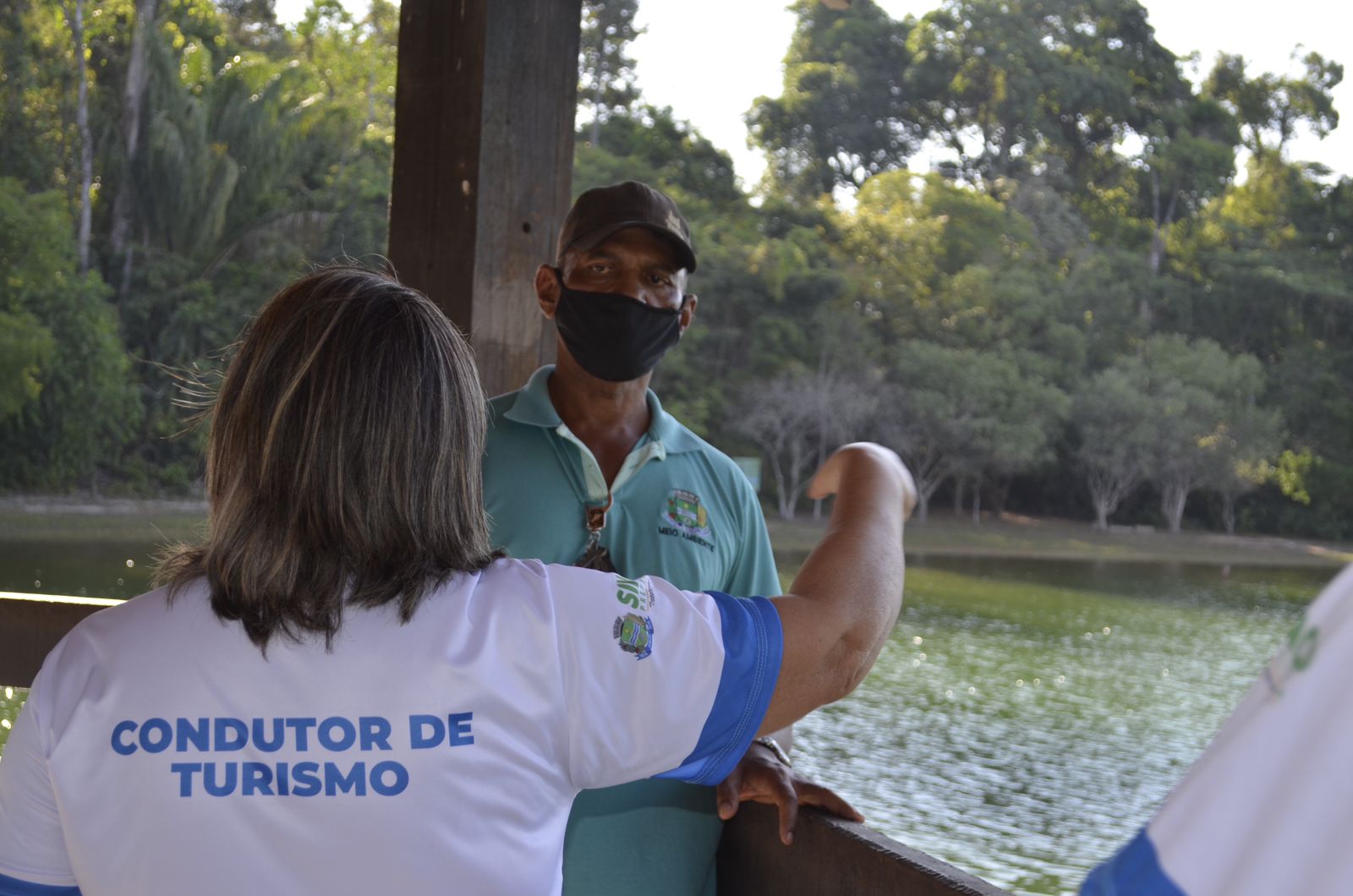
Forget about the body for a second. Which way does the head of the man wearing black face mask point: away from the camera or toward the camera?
toward the camera

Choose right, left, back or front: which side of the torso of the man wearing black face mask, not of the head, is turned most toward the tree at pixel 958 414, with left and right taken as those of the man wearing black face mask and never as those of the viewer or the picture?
back

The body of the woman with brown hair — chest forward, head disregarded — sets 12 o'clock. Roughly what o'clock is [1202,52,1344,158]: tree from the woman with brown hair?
The tree is roughly at 1 o'clock from the woman with brown hair.

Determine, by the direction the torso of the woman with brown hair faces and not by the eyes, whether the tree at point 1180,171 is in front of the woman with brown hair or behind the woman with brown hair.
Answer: in front

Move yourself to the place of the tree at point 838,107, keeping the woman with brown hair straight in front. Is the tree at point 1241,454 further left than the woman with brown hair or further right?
left

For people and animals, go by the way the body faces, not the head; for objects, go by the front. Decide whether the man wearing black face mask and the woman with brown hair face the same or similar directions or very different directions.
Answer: very different directions

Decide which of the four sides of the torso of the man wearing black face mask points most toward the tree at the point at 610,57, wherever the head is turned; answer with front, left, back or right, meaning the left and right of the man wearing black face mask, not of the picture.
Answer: back

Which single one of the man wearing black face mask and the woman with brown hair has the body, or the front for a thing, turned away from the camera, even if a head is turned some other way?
the woman with brown hair

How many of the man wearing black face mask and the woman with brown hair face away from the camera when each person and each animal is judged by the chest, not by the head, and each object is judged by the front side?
1

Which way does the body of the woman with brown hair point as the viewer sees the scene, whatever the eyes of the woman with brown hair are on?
away from the camera

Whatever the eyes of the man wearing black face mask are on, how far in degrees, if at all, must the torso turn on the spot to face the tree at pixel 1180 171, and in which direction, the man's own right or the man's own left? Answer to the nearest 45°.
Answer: approximately 180°

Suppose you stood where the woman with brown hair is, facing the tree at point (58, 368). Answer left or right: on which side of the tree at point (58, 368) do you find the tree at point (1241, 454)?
right

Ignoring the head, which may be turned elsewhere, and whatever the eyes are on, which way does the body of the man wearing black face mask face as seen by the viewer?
toward the camera
